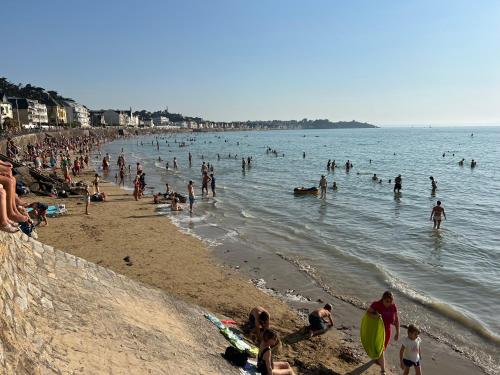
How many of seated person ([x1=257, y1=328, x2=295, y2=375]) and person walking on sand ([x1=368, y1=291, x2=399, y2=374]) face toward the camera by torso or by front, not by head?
1

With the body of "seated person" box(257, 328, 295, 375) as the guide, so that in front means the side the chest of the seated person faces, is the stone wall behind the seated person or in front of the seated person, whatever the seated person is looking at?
behind

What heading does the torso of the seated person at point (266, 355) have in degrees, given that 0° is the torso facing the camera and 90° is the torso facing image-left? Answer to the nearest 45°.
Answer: approximately 270°

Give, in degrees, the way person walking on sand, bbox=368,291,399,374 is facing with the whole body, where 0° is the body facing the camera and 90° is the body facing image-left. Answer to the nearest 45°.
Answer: approximately 0°

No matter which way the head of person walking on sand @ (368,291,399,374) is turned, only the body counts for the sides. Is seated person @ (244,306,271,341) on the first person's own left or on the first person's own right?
on the first person's own right

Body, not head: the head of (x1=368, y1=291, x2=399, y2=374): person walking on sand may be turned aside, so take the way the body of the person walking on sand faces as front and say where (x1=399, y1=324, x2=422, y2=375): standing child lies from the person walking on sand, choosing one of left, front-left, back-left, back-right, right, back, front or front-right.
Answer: front-left

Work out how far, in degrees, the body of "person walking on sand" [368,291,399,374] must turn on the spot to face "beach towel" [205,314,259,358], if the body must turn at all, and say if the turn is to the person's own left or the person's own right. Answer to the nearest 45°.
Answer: approximately 90° to the person's own right
